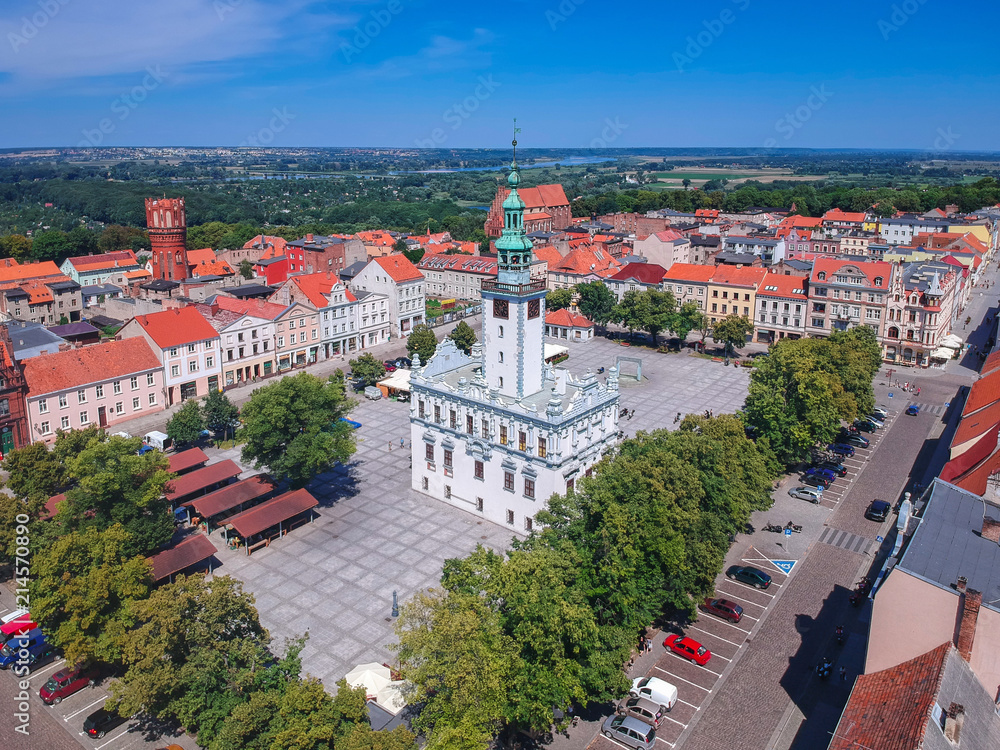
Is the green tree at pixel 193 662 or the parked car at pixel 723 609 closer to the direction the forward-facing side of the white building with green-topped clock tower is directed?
the green tree

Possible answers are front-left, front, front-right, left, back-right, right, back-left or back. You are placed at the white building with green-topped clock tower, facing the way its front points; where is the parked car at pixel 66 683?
front

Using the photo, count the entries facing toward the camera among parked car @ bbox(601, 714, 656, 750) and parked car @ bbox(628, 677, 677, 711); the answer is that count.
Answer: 0

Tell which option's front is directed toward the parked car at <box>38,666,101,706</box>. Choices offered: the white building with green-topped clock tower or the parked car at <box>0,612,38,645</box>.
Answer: the white building with green-topped clock tower

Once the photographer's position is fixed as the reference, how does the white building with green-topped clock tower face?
facing the viewer and to the left of the viewer

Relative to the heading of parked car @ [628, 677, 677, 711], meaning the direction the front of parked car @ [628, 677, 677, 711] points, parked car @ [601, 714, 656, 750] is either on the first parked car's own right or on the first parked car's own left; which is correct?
on the first parked car's own left

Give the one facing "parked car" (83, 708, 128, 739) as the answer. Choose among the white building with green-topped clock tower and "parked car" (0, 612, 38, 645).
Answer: the white building with green-topped clock tower

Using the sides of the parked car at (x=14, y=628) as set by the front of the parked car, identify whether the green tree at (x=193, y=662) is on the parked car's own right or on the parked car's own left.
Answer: on the parked car's own right

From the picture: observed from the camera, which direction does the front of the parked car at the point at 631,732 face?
facing away from the viewer and to the left of the viewer
